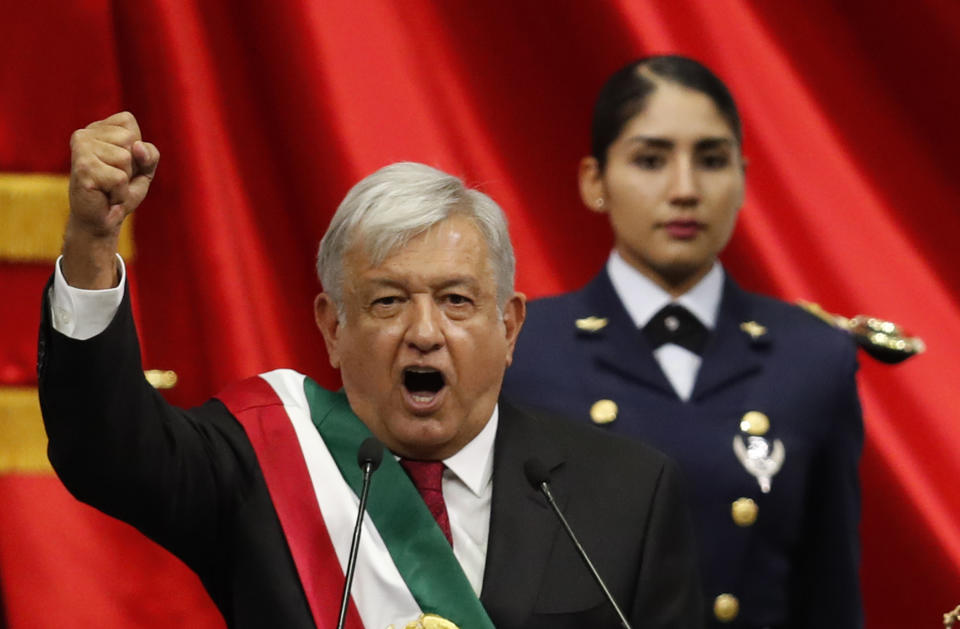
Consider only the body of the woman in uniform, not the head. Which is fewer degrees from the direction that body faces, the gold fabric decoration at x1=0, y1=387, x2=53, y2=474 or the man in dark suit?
the man in dark suit

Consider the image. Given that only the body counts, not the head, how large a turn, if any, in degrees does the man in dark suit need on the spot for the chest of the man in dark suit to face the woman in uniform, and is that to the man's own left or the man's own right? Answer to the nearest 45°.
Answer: approximately 135° to the man's own left

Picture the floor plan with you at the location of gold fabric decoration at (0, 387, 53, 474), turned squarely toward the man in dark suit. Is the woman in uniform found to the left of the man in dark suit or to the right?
left

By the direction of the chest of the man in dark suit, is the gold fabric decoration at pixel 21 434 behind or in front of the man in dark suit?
behind

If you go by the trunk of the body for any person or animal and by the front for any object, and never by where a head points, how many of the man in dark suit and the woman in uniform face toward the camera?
2

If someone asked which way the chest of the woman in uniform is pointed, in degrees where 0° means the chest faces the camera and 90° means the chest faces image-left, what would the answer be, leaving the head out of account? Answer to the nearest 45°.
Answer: approximately 0°

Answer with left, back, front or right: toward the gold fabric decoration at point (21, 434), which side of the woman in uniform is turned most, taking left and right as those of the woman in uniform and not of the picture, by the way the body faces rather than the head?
right

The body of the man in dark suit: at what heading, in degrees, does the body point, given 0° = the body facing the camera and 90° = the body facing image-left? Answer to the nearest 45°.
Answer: approximately 0°
